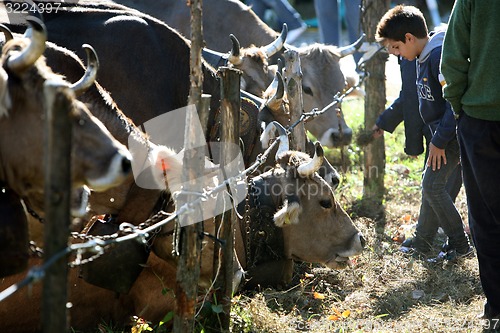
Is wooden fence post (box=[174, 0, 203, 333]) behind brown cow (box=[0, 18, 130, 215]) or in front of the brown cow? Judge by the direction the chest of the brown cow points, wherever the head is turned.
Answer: in front

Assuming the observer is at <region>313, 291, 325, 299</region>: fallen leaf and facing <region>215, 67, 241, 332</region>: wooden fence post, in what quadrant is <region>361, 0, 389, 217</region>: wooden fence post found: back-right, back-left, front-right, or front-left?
back-right

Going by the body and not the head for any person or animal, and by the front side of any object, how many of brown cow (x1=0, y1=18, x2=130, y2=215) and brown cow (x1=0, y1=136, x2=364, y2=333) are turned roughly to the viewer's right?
2

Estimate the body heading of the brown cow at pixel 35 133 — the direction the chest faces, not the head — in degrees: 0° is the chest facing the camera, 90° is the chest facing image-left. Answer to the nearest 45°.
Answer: approximately 270°

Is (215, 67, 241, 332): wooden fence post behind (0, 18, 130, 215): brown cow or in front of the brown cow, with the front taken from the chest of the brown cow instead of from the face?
in front

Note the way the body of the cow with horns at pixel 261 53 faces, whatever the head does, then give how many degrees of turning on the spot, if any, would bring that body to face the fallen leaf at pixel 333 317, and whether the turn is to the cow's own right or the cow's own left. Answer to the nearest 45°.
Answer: approximately 45° to the cow's own right

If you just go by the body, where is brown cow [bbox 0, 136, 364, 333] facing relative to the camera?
to the viewer's right

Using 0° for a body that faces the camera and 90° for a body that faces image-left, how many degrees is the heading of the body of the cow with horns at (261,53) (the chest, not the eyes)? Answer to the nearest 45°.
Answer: approximately 315°

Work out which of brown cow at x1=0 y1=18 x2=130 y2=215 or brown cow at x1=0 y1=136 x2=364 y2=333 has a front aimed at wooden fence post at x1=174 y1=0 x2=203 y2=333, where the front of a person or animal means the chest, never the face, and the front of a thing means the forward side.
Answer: brown cow at x1=0 y1=18 x2=130 y2=215

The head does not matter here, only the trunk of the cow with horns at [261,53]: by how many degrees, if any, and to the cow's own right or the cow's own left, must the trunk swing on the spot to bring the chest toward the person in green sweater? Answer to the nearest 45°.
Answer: approximately 45° to the cow's own right

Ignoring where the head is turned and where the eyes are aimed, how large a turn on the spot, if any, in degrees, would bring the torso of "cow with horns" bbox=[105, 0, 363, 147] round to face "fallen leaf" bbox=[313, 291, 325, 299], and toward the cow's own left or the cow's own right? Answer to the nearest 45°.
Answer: approximately 45° to the cow's own right
